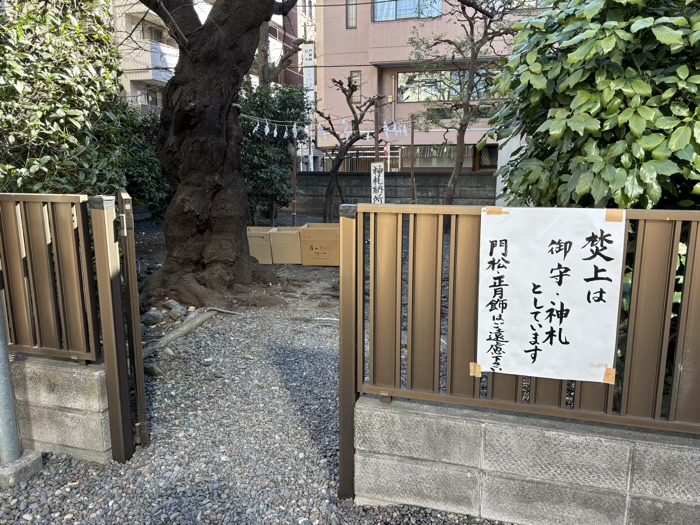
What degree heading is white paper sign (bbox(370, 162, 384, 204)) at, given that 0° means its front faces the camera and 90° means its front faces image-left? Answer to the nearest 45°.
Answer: approximately 0°

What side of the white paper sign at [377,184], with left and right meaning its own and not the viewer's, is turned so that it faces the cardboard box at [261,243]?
right

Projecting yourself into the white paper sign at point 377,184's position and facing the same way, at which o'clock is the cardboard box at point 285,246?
The cardboard box is roughly at 3 o'clock from the white paper sign.

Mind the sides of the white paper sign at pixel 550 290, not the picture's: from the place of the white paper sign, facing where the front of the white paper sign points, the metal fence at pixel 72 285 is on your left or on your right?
on your right

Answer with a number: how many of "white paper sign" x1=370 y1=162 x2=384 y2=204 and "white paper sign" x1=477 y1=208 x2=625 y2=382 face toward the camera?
2

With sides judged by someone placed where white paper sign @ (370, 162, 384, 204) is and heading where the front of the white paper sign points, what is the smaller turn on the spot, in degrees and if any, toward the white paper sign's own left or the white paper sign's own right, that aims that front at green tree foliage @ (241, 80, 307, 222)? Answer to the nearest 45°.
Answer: approximately 135° to the white paper sign's own right

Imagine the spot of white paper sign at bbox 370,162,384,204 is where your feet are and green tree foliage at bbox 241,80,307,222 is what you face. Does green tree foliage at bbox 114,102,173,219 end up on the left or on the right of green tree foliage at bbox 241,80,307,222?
left

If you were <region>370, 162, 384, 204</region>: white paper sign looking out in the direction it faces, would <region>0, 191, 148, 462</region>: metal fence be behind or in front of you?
in front

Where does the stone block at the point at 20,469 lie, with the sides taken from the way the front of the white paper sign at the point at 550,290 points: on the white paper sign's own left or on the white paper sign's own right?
on the white paper sign's own right

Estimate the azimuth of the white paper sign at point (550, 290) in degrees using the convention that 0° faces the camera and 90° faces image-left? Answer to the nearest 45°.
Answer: approximately 0°

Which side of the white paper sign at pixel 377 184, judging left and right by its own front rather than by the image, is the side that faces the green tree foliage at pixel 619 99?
front

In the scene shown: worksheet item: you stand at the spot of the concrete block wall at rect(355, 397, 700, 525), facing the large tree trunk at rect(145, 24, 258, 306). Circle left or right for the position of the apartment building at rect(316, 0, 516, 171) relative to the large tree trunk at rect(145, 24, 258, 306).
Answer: right
